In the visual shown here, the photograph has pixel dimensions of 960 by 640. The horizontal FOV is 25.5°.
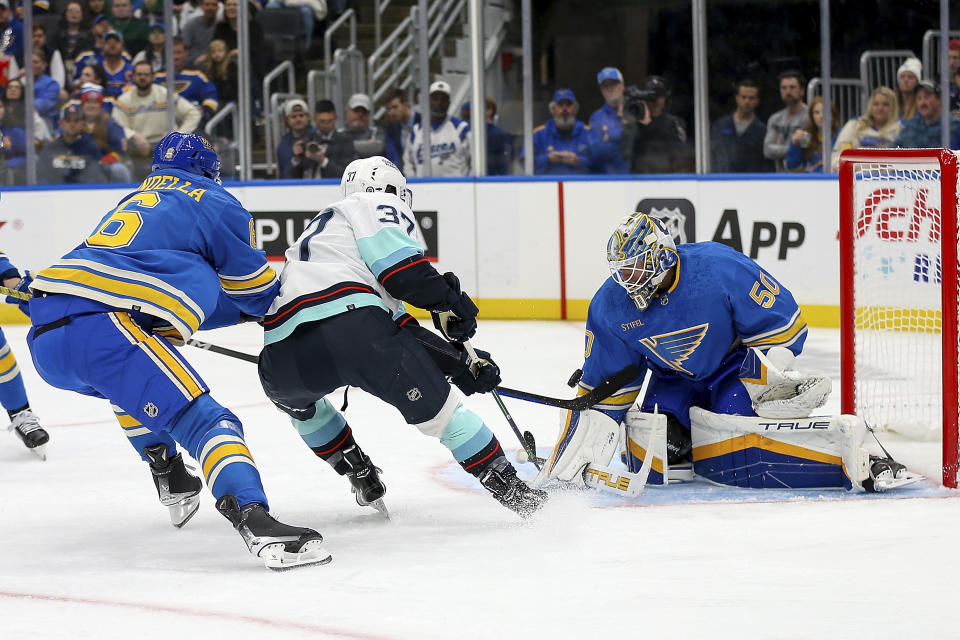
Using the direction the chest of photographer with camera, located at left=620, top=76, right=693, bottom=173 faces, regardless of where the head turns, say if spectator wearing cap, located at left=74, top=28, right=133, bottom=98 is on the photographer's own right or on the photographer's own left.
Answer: on the photographer's own right

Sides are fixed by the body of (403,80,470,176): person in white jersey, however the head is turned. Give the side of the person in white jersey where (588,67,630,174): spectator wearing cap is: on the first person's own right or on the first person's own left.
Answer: on the first person's own left

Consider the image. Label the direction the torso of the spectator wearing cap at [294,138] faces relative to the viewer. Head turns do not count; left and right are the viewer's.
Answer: facing the viewer

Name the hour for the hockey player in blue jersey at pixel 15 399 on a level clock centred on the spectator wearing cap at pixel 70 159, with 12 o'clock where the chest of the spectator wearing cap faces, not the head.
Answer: The hockey player in blue jersey is roughly at 12 o'clock from the spectator wearing cap.

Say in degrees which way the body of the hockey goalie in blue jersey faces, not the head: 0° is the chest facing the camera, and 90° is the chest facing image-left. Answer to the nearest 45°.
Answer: approximately 45°

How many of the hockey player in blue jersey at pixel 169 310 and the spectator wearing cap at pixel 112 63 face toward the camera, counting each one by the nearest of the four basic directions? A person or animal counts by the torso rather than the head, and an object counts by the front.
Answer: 1

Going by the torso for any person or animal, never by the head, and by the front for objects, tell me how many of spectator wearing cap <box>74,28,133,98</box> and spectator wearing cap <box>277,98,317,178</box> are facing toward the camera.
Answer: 2

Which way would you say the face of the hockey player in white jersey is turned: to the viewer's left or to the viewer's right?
to the viewer's right

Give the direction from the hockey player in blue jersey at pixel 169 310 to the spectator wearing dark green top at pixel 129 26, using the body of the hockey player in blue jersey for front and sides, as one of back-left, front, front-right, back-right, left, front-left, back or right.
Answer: front-left

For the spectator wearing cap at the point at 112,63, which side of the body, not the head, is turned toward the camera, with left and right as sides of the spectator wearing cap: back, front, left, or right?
front

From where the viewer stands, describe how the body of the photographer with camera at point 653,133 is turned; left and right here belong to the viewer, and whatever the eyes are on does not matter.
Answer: facing the viewer and to the left of the viewer

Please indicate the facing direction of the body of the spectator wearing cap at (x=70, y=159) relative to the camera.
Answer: toward the camera

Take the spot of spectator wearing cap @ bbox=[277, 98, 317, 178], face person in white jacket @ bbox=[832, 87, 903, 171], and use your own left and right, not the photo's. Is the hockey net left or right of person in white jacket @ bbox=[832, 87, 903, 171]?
right
